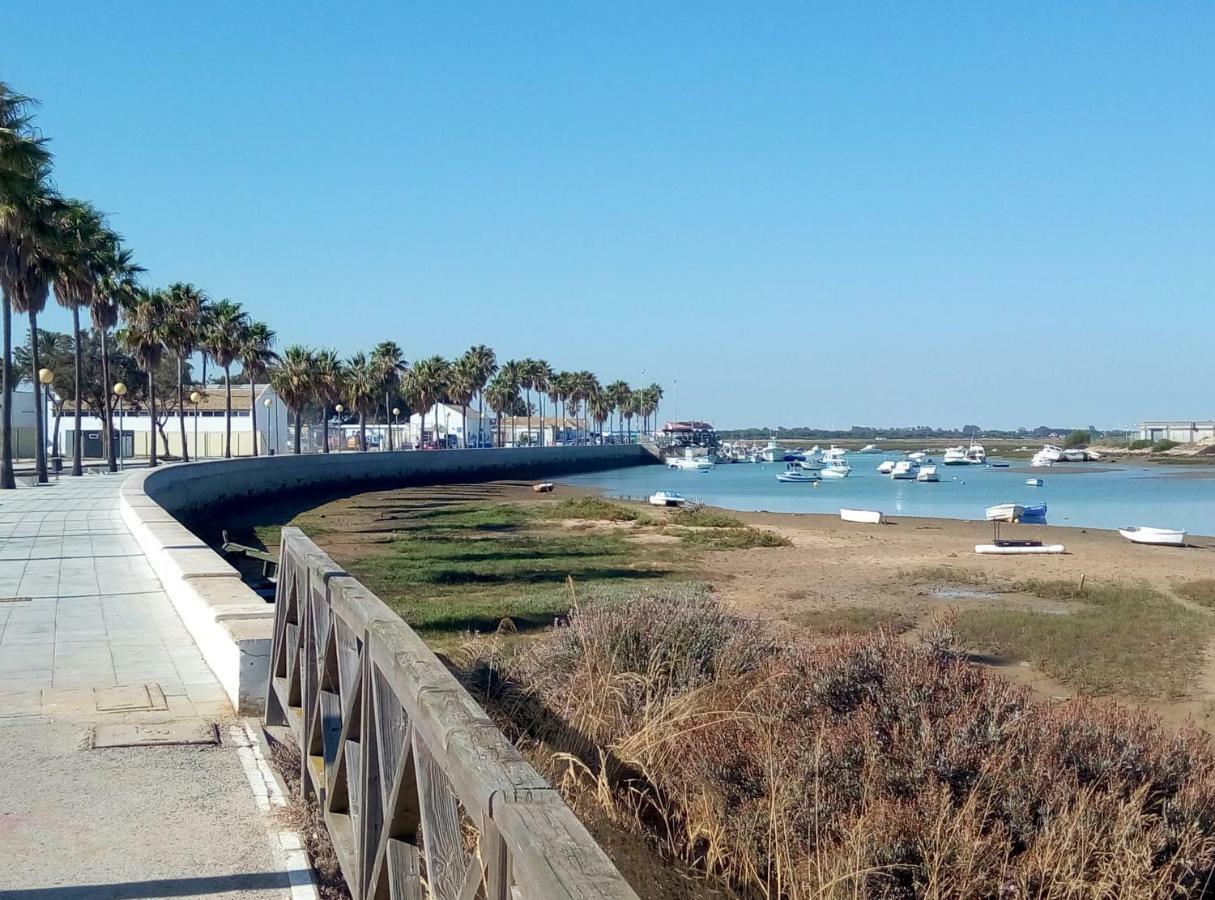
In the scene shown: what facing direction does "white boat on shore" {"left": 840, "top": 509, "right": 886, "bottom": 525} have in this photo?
to the viewer's left

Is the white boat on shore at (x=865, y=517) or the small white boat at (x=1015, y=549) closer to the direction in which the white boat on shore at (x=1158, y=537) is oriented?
the white boat on shore

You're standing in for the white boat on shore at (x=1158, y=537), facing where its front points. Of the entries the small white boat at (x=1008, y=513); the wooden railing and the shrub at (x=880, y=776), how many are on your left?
2

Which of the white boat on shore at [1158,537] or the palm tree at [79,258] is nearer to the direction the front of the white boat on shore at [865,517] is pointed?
the palm tree

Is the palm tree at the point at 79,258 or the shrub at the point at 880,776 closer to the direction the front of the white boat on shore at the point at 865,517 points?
the palm tree

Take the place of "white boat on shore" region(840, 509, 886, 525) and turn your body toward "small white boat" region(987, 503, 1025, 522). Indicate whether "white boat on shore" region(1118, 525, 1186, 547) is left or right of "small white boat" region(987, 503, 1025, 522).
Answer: right

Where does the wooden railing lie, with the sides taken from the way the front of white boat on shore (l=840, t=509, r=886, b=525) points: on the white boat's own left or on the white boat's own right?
on the white boat's own left

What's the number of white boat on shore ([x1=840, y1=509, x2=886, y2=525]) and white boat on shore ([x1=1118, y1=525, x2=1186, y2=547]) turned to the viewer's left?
2

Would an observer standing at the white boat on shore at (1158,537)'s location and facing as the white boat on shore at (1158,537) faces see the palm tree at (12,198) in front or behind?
in front

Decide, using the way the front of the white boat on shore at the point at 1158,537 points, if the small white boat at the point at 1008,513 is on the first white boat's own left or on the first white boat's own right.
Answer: on the first white boat's own right

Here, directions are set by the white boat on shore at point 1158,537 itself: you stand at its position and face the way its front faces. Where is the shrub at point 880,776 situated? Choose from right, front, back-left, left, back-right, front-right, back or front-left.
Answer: left

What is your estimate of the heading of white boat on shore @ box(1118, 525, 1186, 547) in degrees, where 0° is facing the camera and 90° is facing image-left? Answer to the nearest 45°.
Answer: approximately 90°

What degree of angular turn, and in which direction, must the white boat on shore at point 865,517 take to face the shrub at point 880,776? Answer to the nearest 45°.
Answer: approximately 90° to its left
